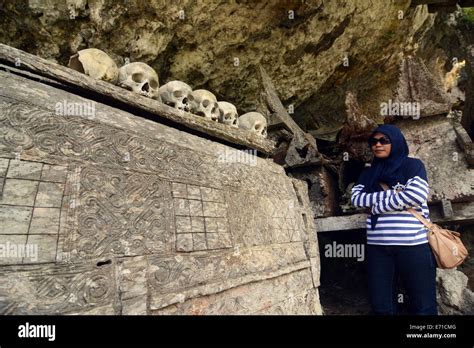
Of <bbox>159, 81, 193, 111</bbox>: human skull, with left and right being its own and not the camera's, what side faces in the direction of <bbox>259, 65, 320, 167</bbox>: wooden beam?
left

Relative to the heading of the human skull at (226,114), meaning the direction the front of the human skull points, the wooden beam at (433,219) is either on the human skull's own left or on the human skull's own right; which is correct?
on the human skull's own left

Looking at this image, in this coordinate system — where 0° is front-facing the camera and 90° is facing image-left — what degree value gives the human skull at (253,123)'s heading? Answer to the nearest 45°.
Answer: approximately 315°

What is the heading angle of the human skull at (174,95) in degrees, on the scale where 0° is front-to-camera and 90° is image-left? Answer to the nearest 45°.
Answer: approximately 315°

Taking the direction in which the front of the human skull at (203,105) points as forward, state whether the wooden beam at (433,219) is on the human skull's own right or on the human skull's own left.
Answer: on the human skull's own left
